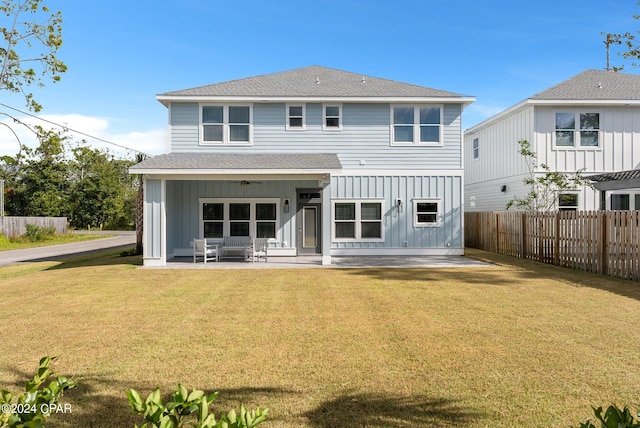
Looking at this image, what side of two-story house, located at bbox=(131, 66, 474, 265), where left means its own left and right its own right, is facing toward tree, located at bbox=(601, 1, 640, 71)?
right

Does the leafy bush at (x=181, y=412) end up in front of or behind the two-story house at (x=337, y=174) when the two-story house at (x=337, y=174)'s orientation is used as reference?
behind

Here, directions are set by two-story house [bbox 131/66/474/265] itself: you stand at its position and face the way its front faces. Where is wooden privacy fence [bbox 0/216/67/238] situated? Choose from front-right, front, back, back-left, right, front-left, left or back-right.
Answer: front-left

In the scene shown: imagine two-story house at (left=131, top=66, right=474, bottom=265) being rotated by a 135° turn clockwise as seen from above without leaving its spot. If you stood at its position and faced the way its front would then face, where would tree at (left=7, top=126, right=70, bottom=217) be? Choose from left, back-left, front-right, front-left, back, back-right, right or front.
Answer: back

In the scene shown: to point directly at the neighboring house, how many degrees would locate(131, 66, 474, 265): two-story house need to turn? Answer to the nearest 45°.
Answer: approximately 90° to its right

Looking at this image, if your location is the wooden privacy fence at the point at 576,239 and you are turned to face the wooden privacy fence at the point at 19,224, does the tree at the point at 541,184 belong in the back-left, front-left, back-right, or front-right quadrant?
front-right

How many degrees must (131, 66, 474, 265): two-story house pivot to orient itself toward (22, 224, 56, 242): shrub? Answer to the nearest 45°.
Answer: approximately 45° to its left

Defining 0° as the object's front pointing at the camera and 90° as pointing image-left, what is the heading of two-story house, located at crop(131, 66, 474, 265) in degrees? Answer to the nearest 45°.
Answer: approximately 180°

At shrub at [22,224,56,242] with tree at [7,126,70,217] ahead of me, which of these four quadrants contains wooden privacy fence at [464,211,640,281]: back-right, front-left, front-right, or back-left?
back-right
